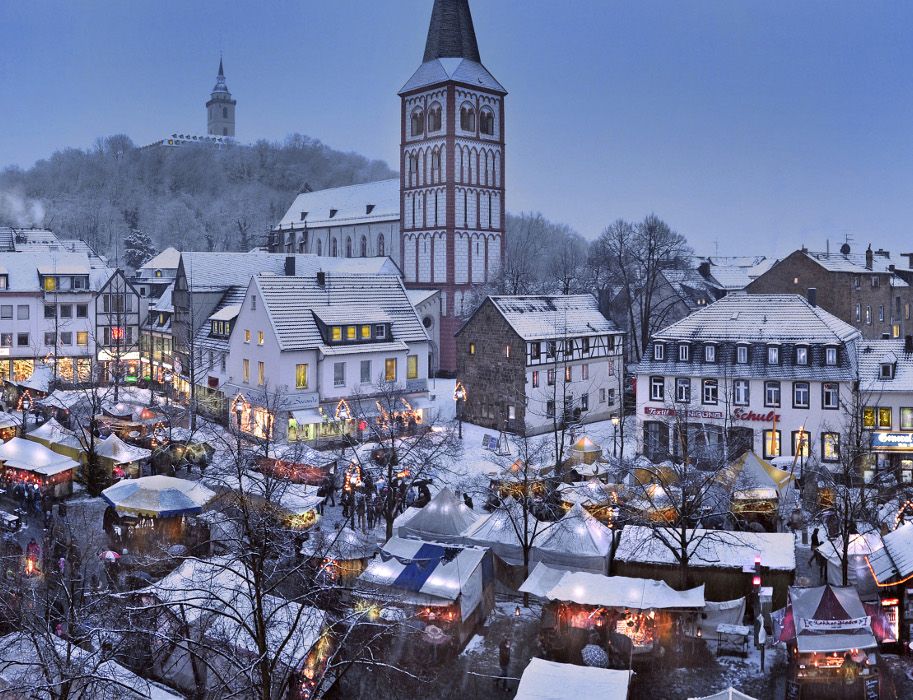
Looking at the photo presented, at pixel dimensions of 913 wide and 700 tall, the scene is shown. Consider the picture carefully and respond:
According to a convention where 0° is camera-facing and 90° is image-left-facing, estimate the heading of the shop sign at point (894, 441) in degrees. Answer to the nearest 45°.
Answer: approximately 0°

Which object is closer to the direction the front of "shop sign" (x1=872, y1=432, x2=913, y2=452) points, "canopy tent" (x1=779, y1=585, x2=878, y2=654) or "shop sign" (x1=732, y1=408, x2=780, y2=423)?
the canopy tent

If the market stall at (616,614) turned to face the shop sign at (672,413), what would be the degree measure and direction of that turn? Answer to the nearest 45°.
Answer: approximately 180°

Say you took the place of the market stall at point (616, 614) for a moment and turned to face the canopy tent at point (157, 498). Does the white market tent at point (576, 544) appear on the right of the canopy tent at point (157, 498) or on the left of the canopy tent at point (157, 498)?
right

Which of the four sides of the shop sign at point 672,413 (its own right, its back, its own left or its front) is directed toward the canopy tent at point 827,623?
front

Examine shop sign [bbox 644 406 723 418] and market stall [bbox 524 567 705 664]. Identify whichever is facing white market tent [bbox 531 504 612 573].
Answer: the shop sign

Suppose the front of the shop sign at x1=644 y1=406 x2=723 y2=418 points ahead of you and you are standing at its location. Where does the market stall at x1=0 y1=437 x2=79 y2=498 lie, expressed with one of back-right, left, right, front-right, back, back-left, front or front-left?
front-right

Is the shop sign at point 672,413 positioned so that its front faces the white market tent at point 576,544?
yes

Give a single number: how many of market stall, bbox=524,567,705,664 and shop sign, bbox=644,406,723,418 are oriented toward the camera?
2

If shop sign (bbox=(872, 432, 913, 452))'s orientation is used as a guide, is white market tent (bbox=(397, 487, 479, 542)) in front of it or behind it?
in front

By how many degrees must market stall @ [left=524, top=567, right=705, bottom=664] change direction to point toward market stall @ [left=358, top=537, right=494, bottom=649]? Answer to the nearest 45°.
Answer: approximately 90° to its right

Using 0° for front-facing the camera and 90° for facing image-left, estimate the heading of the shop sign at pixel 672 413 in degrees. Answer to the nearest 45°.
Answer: approximately 0°

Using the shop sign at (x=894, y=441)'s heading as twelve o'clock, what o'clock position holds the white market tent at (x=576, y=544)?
The white market tent is roughly at 1 o'clock from the shop sign.
